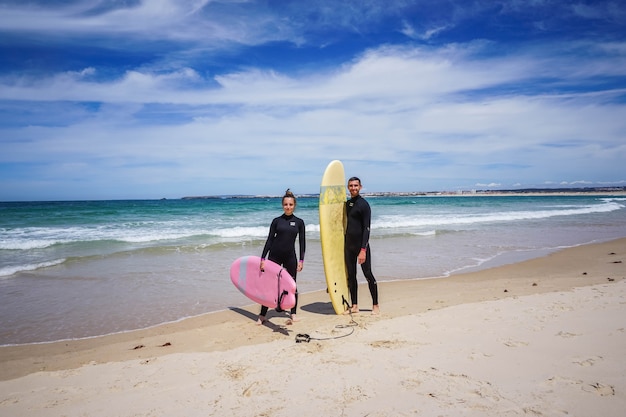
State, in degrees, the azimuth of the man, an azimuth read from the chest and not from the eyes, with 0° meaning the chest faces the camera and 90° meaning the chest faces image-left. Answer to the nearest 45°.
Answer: approximately 45°

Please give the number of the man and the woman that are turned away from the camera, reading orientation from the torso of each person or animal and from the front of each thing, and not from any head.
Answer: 0

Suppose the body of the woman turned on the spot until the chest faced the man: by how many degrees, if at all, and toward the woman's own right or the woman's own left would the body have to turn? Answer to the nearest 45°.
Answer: approximately 90° to the woman's own left

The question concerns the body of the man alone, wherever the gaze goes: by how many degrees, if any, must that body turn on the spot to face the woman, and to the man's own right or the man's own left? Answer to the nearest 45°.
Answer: approximately 45° to the man's own right

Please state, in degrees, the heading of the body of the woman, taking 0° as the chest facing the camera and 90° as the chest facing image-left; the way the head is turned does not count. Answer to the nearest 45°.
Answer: approximately 0°
